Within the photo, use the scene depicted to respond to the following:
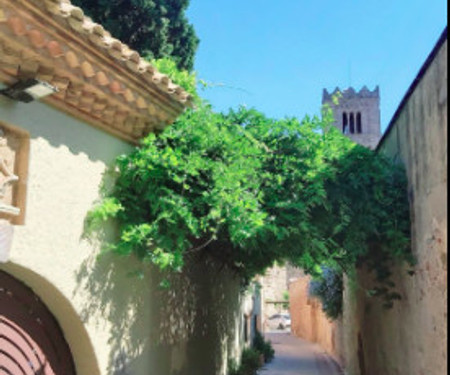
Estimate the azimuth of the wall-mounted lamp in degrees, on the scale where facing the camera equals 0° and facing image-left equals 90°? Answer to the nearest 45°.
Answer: approximately 315°

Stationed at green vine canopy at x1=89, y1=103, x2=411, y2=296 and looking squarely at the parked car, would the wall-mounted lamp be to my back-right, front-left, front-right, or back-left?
back-left

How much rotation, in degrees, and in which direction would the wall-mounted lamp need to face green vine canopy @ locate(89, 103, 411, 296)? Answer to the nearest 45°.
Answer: approximately 90° to its left
